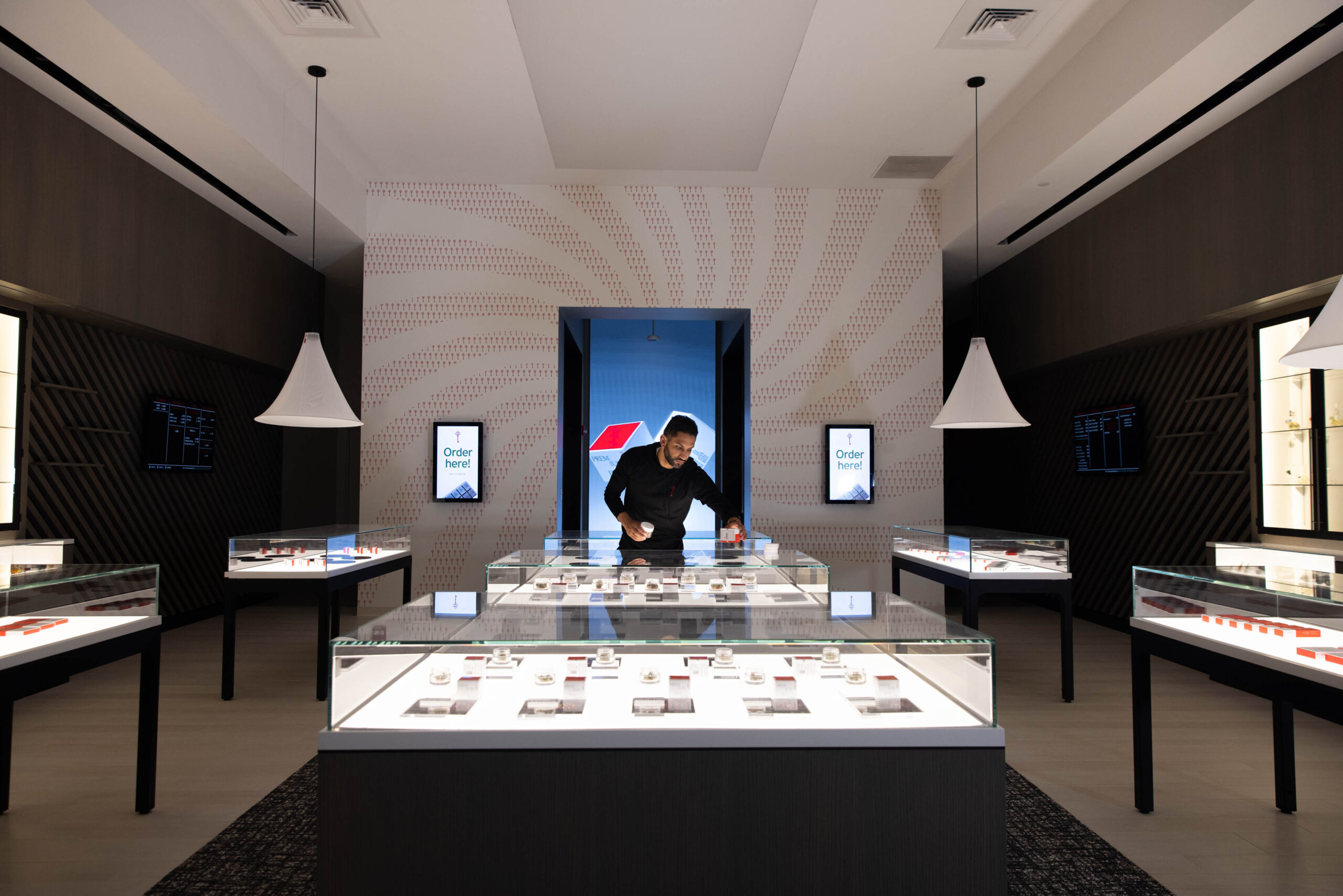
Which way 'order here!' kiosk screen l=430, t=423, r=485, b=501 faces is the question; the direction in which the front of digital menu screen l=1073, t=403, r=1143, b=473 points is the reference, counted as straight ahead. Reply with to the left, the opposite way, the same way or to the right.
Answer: to the left

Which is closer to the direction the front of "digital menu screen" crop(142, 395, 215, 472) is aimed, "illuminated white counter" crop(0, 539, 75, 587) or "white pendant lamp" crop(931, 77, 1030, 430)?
the white pendant lamp

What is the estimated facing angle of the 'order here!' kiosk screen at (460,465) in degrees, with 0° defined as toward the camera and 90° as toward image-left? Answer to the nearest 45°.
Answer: approximately 0°

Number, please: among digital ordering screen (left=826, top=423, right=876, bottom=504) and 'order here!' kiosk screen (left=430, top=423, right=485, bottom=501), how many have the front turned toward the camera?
2

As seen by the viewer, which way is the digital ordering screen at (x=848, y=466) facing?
toward the camera

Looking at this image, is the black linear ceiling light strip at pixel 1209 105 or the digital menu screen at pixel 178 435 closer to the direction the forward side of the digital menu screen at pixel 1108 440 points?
the digital menu screen

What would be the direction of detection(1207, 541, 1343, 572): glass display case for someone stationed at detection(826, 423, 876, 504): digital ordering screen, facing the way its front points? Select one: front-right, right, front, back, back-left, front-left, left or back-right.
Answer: front-left

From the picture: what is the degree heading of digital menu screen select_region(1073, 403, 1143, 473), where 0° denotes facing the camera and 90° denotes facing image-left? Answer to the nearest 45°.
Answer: approximately 45°

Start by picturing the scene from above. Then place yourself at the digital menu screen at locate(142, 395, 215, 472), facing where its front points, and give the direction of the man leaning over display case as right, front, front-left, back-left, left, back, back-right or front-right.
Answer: front

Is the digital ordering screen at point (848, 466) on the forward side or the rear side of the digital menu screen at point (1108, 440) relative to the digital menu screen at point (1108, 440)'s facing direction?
on the forward side

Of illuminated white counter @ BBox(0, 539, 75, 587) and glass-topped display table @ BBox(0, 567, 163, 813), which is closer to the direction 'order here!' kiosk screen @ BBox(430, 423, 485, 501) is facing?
the glass-topped display table

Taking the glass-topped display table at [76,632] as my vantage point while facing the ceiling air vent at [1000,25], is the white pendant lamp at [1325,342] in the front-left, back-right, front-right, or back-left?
front-right

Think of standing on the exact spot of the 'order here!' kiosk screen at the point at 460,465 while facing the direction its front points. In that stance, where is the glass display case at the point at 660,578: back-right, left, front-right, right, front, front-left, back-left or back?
front

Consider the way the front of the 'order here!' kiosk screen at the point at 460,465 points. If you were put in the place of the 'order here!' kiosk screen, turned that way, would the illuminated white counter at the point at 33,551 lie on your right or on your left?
on your right

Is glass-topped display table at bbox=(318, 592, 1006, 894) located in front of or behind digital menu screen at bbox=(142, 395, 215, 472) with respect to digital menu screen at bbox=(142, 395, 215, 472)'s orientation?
in front

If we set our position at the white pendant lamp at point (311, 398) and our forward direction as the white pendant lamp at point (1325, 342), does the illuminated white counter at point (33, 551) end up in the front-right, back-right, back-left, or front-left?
back-right

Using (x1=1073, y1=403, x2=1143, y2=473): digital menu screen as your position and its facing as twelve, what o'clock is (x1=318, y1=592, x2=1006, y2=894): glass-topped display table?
The glass-topped display table is roughly at 11 o'clock from the digital menu screen.

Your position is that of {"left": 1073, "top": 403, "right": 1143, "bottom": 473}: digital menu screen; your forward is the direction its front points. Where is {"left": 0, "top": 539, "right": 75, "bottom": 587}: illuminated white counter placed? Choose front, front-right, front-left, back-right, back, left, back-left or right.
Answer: front

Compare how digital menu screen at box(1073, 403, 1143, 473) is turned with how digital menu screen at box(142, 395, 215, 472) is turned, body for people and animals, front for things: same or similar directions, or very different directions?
very different directions

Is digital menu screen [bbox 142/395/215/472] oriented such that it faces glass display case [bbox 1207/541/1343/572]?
yes
